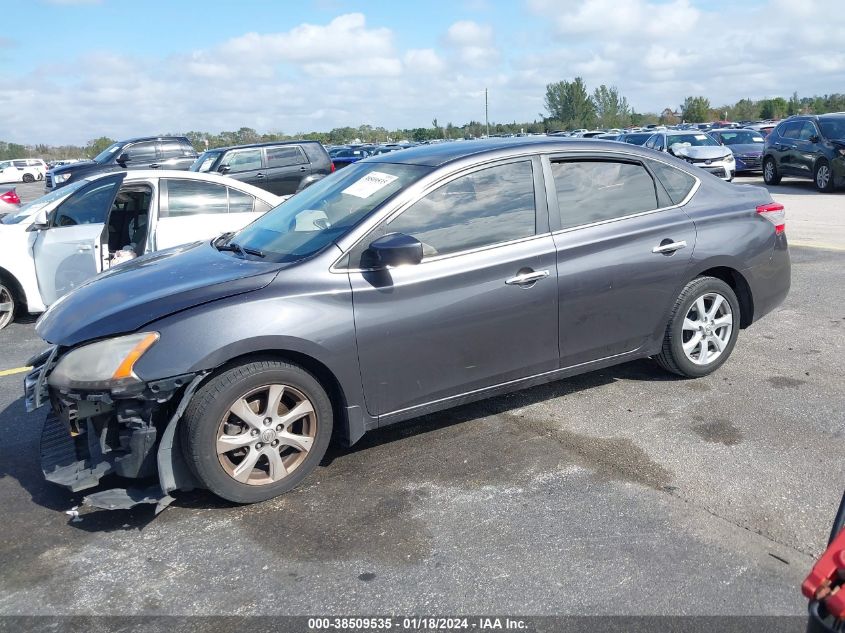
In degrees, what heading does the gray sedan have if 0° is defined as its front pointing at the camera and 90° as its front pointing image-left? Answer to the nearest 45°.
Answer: approximately 45°

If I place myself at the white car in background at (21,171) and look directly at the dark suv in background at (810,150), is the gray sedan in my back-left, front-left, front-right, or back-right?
front-right

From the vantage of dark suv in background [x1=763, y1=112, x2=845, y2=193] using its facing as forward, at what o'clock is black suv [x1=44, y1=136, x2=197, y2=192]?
black suv [x1=44, y1=136, x2=197, y2=192] is roughly at 4 o'clock from dark suv in background [x1=763, y1=112, x2=845, y2=193].

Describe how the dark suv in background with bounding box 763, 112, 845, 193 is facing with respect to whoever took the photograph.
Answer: facing the viewer and to the right of the viewer

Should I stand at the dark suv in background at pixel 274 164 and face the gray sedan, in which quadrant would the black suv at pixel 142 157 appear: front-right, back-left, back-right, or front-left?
back-right

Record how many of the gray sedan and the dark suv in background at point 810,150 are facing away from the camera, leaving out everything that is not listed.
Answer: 0

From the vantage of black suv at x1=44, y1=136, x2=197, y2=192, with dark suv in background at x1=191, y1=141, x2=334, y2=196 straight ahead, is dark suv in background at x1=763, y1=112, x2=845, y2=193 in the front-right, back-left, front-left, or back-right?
front-left

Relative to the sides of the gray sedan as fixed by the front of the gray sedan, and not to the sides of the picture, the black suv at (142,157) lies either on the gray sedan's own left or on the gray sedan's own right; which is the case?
on the gray sedan's own right

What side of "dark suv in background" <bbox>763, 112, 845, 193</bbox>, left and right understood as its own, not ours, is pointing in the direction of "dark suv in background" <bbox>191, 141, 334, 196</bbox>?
right

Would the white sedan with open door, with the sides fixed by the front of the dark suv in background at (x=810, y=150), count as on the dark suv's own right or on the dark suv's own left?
on the dark suv's own right

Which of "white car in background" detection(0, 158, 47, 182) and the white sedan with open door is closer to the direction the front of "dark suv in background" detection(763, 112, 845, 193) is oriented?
the white sedan with open door

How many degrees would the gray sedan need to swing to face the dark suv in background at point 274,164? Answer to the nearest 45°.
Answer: approximately 135° to its right
